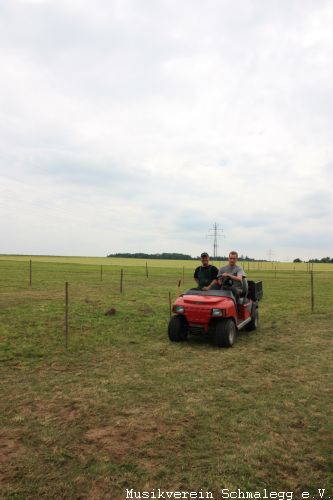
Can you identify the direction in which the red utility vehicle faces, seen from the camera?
facing the viewer and to the left of the viewer

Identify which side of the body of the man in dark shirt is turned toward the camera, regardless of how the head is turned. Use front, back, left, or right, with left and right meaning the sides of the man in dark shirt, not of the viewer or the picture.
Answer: front
